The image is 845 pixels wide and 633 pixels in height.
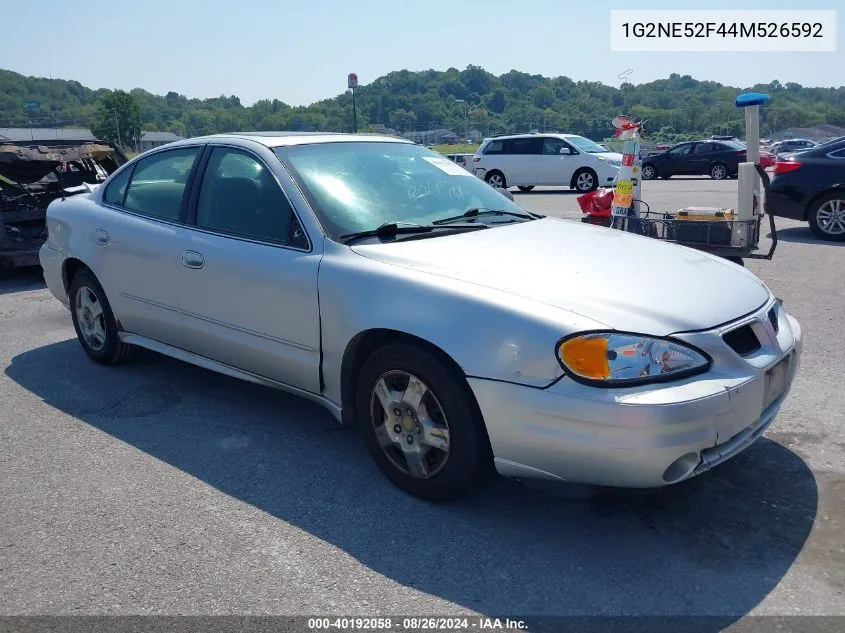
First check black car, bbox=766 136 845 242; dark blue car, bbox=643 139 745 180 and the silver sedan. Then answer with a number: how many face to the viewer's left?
1

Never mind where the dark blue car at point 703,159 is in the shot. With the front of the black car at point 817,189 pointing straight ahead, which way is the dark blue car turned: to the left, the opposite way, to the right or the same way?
the opposite way

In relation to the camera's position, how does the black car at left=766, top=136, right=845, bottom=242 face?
facing to the right of the viewer

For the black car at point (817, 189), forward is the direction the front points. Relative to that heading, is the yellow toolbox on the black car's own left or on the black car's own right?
on the black car's own right

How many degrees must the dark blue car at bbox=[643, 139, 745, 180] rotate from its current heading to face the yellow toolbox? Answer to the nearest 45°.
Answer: approximately 90° to its left

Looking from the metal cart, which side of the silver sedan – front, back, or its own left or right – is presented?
left

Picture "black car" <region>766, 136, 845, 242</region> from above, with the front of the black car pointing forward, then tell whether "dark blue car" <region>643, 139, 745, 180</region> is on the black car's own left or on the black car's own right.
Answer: on the black car's own left

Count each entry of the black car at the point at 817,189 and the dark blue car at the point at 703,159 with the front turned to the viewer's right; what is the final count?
1

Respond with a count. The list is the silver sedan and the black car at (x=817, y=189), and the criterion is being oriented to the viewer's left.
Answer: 0

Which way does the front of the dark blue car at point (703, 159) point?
to the viewer's left

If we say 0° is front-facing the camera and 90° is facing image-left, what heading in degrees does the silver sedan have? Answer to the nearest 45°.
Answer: approximately 315°
